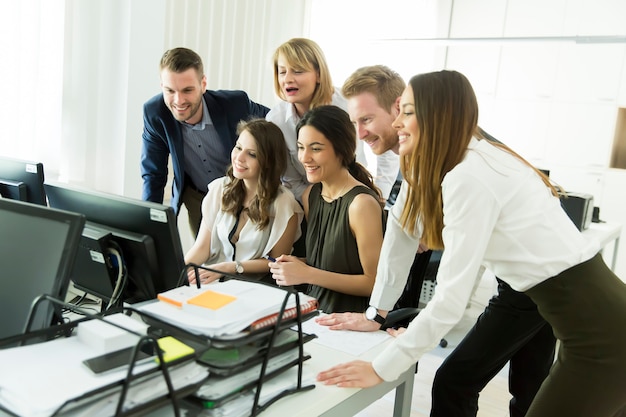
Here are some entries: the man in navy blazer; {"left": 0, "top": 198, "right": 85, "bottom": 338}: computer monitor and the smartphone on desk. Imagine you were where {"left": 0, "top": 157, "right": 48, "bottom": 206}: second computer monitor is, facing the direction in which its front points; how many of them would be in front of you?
1

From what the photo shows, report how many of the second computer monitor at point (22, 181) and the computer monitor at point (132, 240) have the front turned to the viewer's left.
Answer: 0

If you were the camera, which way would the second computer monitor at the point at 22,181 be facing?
facing away from the viewer and to the right of the viewer

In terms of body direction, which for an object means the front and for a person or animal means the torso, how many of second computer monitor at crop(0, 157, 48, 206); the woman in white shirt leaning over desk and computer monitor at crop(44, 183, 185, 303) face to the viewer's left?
1

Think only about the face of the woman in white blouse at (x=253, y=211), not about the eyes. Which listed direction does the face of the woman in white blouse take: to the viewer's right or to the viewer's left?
to the viewer's left

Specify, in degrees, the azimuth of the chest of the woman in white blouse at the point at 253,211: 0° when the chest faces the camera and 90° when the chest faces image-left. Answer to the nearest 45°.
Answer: approximately 45°

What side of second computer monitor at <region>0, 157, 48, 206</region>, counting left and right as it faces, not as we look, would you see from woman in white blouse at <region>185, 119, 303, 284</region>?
right

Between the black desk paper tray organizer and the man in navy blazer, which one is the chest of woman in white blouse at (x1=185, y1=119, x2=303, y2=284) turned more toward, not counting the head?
the black desk paper tray organizer

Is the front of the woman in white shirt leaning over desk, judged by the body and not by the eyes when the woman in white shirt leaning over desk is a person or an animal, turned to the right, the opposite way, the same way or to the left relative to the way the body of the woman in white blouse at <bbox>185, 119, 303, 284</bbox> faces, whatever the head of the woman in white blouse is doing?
to the right

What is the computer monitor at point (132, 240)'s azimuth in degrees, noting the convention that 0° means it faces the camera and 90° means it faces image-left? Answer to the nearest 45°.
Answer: approximately 225°

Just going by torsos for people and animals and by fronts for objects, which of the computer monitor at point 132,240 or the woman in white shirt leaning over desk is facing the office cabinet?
the computer monitor

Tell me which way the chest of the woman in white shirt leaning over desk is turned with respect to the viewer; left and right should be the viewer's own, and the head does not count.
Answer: facing to the left of the viewer
